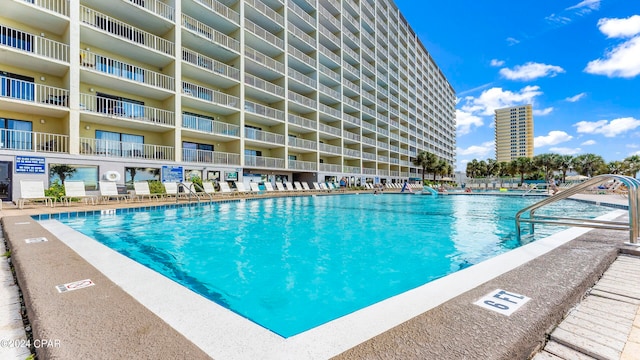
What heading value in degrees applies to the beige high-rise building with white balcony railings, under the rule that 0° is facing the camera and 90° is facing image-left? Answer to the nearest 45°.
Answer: approximately 315°

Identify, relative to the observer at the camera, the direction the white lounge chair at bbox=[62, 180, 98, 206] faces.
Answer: facing the viewer and to the right of the viewer

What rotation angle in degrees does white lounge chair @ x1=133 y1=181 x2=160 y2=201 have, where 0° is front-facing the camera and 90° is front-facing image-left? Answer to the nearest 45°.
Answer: approximately 315°

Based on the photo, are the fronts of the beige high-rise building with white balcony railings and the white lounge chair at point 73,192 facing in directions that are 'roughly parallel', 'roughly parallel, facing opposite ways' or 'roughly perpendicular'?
roughly parallel

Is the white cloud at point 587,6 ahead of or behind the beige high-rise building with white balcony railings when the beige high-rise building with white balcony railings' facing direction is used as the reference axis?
ahead

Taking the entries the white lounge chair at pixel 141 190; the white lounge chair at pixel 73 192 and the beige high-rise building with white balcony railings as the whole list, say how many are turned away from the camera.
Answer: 0

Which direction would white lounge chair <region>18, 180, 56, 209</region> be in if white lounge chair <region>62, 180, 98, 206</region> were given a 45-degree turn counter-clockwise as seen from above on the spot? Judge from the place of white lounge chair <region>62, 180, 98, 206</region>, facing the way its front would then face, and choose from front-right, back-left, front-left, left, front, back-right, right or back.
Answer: back

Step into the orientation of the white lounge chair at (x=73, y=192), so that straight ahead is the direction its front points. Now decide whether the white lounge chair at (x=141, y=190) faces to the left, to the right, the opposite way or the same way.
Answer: the same way

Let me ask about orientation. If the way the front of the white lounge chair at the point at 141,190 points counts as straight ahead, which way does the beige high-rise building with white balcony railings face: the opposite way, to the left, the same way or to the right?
the same way

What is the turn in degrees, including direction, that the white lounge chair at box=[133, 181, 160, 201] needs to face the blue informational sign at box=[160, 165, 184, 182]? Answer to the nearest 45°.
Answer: approximately 90° to its left

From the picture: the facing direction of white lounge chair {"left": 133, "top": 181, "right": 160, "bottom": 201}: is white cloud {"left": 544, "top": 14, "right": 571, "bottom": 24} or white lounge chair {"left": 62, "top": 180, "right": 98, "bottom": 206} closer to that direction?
the white cloud

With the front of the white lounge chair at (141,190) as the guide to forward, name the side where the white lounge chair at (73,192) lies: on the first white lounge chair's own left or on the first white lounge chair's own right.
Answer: on the first white lounge chair's own right
